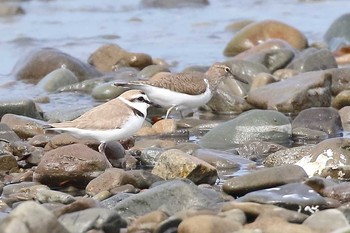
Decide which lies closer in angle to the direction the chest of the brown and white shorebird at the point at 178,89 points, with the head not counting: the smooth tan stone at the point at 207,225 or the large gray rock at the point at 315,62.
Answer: the large gray rock

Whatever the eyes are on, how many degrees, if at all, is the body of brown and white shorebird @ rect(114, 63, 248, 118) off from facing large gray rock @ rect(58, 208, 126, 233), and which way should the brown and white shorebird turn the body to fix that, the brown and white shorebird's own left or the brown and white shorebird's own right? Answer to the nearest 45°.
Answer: approximately 90° to the brown and white shorebird's own right

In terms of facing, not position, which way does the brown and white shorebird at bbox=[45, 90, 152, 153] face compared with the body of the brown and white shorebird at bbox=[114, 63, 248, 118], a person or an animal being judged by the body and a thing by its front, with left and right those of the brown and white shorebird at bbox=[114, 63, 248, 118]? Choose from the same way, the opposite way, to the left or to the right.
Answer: the same way

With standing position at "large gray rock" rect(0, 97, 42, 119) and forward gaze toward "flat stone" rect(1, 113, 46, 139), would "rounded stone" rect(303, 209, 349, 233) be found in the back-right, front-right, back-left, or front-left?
front-left

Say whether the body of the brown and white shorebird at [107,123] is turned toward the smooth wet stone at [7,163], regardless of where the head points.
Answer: no

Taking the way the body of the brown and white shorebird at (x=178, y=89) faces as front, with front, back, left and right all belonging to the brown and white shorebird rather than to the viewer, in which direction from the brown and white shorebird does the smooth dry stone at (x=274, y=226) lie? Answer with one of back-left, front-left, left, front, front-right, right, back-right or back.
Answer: right

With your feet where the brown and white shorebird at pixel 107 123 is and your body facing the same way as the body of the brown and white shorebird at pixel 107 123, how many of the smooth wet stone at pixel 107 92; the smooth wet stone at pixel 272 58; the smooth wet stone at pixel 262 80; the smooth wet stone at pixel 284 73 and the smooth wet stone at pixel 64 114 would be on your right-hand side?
0

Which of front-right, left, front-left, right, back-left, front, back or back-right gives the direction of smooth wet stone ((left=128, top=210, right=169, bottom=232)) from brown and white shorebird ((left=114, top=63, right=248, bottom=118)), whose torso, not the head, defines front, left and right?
right

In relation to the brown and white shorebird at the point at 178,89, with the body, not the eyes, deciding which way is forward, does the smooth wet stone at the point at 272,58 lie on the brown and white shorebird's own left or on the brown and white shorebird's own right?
on the brown and white shorebird's own left

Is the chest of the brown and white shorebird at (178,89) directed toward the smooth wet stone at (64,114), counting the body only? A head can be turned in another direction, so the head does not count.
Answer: no

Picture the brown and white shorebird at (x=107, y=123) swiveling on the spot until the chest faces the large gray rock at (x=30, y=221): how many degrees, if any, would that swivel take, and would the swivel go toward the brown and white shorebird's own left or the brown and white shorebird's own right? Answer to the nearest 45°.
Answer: approximately 90° to the brown and white shorebird's own right

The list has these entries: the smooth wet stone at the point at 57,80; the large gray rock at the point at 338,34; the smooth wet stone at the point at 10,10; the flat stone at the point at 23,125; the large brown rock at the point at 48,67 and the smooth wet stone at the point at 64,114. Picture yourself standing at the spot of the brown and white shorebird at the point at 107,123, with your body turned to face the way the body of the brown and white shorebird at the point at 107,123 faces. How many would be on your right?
0

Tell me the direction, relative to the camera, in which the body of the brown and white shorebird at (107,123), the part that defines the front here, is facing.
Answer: to the viewer's right

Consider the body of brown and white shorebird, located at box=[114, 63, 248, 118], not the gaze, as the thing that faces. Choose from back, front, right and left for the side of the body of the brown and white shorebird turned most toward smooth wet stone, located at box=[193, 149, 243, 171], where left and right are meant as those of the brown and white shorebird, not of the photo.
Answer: right

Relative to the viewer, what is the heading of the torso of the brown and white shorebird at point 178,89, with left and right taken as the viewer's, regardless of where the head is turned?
facing to the right of the viewer

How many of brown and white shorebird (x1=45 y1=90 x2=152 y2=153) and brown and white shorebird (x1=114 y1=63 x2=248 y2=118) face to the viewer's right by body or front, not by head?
2

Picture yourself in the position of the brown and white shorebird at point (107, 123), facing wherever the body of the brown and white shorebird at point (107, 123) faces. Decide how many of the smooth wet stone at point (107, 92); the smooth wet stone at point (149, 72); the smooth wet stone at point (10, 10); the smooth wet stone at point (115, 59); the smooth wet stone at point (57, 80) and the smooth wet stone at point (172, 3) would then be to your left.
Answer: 6
